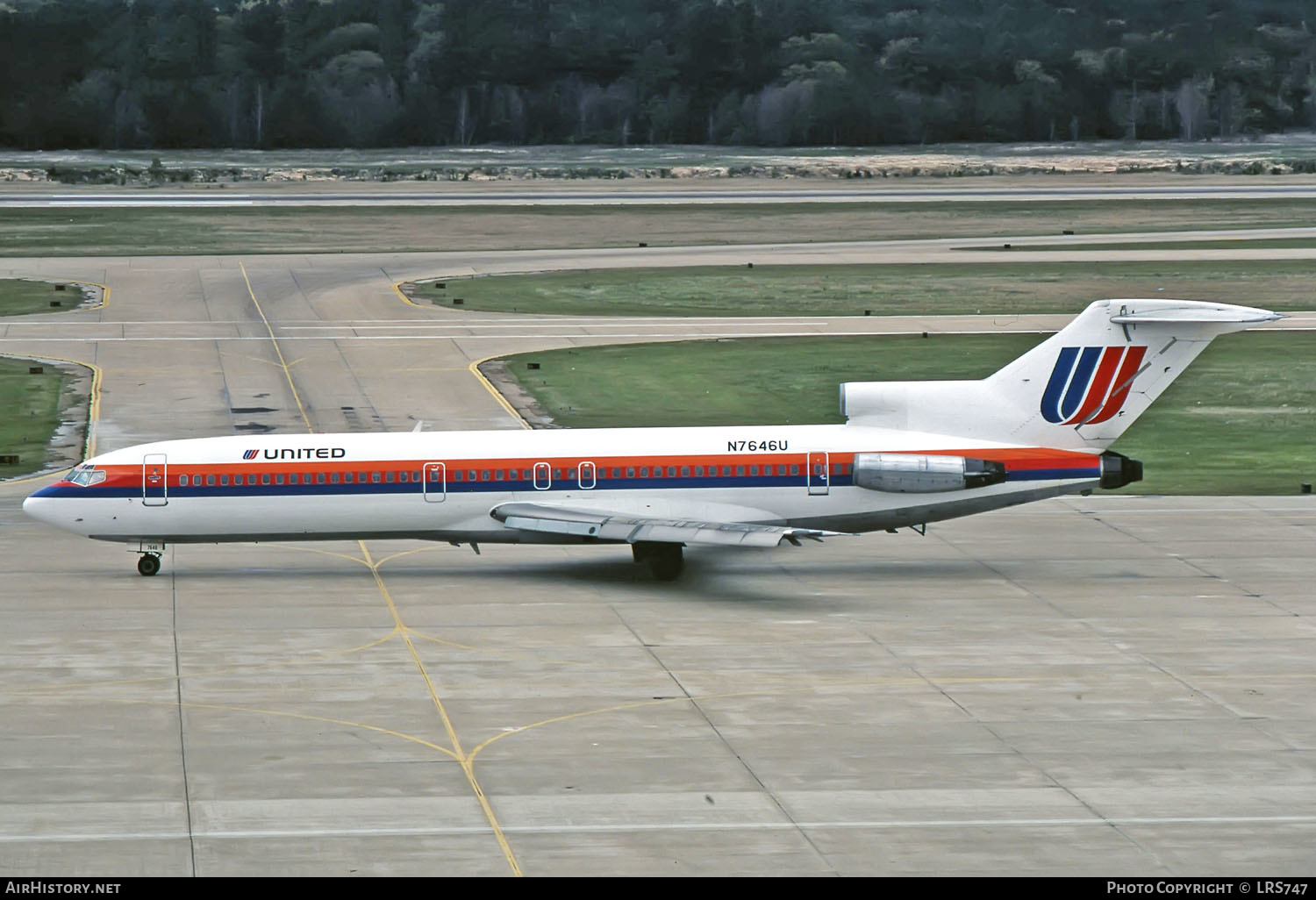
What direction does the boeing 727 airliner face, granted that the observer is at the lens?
facing to the left of the viewer
